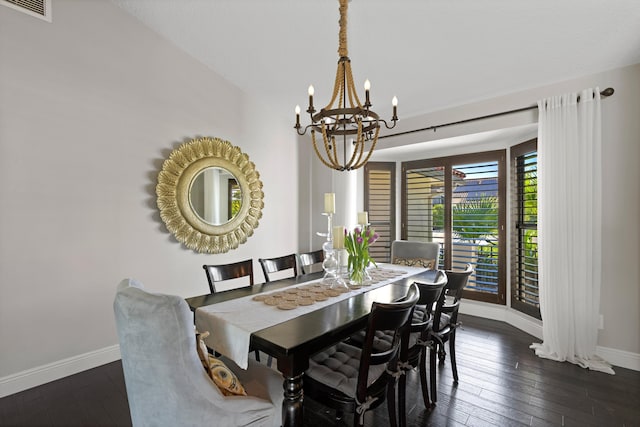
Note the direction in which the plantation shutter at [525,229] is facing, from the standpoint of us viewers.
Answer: facing the viewer and to the left of the viewer

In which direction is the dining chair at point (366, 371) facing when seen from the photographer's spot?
facing away from the viewer and to the left of the viewer

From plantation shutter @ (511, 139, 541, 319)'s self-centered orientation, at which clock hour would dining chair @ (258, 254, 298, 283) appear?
The dining chair is roughly at 12 o'clock from the plantation shutter.

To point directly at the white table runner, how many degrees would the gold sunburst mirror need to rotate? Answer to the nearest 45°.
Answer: approximately 45° to its right

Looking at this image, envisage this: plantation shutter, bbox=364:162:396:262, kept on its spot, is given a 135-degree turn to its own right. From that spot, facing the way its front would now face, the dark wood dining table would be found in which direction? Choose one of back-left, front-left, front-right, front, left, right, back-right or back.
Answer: back-left

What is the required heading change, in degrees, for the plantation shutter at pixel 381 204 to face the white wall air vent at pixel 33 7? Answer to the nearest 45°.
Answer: approximately 45° to its right

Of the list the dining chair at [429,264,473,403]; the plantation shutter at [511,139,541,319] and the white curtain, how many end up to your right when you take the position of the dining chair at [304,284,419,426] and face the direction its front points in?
3

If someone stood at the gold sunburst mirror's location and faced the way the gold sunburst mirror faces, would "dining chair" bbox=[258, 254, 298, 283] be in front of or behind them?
in front

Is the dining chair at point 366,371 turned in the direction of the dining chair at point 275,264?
yes

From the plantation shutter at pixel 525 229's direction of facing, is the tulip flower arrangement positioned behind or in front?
in front

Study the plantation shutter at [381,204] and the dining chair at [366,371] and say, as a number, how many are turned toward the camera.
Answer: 1

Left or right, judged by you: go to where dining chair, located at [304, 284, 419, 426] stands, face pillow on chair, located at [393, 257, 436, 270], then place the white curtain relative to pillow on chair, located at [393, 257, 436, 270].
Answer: right

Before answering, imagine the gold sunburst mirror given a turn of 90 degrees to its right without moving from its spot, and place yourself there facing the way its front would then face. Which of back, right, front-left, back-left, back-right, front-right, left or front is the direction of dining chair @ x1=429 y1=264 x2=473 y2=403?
left

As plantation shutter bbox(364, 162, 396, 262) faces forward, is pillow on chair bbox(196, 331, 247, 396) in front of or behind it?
in front

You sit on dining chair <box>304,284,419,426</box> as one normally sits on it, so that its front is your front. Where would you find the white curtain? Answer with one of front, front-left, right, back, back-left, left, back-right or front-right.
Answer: right

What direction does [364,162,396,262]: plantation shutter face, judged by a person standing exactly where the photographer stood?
facing the viewer

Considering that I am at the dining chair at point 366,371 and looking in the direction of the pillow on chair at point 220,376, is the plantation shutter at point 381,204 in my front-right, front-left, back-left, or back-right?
back-right
